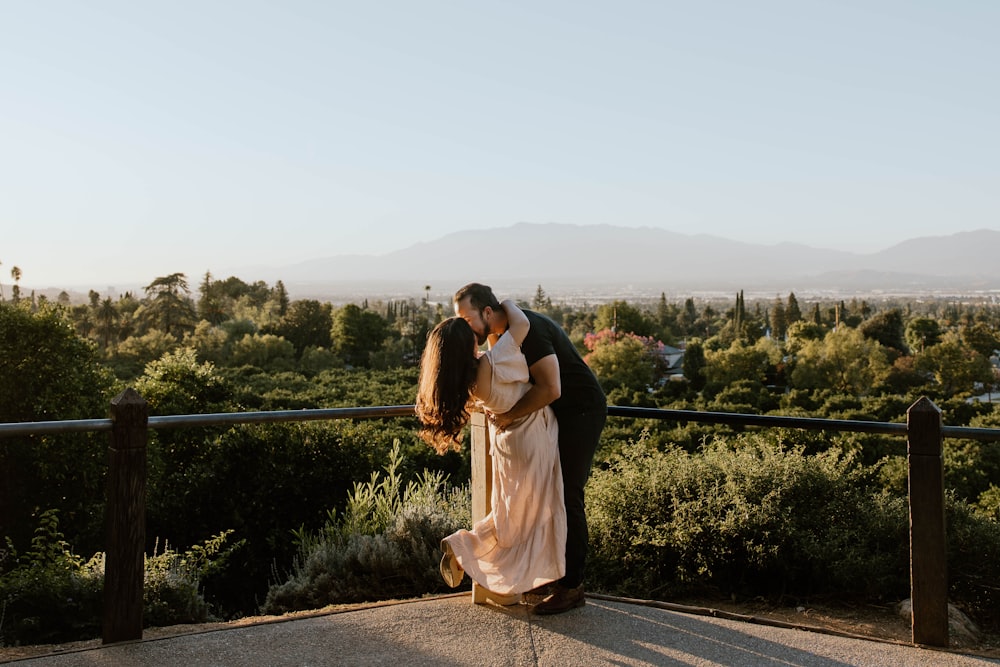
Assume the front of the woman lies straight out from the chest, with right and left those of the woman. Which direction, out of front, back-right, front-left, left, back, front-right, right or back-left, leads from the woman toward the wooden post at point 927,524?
front

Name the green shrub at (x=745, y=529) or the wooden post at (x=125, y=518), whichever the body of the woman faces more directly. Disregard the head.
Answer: the green shrub

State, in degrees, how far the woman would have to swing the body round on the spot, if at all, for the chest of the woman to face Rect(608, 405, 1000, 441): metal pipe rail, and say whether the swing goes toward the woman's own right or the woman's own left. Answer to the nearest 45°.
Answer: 0° — they already face it

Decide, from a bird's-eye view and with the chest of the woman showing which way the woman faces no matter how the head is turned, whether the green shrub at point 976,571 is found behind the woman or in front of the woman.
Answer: in front

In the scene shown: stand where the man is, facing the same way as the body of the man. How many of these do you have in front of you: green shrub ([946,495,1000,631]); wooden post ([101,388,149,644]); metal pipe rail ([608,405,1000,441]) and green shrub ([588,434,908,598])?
1

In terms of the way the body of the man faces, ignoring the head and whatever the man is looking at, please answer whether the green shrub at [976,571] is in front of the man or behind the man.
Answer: behind

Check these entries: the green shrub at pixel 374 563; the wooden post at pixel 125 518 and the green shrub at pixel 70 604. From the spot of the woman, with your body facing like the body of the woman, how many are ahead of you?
0

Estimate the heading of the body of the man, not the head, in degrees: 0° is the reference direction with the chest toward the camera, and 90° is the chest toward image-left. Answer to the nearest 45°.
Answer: approximately 90°

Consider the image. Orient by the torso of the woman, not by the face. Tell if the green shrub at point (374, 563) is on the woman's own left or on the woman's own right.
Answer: on the woman's own left

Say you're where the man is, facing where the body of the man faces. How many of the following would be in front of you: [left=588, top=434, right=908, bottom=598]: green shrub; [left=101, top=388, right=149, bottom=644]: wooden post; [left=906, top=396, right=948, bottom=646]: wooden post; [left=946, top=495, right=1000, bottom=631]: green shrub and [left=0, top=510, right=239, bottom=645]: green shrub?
2

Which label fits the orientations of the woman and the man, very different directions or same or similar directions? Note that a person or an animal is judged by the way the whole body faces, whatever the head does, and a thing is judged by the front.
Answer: very different directions

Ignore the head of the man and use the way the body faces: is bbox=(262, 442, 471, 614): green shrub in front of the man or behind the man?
in front

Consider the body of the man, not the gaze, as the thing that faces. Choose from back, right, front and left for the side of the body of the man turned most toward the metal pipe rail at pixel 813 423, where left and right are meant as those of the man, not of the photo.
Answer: back

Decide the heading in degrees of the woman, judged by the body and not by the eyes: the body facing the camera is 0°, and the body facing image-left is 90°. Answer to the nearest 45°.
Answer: approximately 270°

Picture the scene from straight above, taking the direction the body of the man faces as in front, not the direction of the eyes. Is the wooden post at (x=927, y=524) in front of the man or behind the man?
behind

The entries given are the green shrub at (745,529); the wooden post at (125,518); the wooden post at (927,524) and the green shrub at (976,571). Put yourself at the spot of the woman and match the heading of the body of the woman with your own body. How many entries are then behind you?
1
